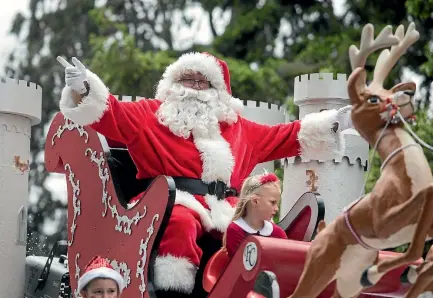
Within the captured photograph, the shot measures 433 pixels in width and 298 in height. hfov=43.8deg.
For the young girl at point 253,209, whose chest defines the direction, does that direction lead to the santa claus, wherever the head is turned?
no

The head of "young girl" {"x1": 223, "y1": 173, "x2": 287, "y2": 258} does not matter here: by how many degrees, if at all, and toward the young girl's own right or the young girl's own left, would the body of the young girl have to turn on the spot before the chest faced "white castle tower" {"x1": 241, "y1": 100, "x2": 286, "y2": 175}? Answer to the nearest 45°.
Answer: approximately 135° to the young girl's own left

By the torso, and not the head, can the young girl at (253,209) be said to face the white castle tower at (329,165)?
no

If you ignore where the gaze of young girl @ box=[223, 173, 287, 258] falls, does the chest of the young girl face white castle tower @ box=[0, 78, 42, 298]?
no

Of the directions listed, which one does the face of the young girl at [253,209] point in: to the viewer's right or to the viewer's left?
to the viewer's right

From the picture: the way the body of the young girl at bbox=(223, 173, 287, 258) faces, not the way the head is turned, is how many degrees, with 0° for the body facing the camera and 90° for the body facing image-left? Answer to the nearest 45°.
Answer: approximately 315°
